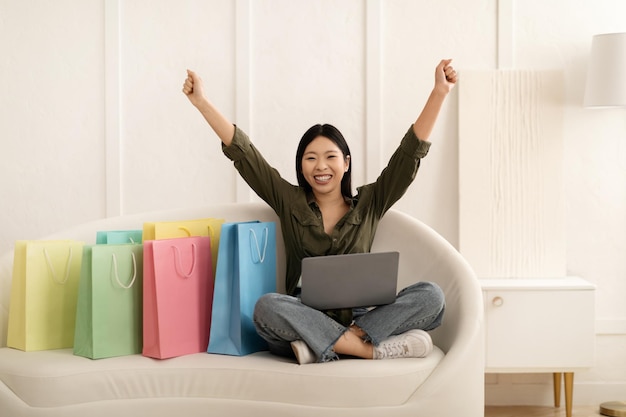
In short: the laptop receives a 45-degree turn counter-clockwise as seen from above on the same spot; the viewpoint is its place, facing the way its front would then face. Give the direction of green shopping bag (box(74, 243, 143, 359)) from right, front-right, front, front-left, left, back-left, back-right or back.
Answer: front-left

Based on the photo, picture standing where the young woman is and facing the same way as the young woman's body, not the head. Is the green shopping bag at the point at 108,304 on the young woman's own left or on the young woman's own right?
on the young woman's own right

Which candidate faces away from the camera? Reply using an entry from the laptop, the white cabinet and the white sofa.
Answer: the laptop

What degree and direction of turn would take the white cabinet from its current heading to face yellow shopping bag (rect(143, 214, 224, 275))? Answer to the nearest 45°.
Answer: approximately 45° to its right

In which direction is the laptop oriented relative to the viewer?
away from the camera

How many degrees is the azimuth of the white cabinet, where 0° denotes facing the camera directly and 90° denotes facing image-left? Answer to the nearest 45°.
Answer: approximately 0°

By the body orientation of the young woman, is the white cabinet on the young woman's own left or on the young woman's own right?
on the young woman's own left

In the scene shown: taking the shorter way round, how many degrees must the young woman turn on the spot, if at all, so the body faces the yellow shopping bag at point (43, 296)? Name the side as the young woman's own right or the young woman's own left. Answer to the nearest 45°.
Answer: approximately 90° to the young woman's own right

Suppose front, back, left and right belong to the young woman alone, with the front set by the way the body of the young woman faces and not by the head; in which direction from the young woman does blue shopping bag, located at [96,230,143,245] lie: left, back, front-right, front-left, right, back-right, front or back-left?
right

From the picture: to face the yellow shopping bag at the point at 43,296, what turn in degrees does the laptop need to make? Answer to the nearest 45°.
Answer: approximately 90° to its left
